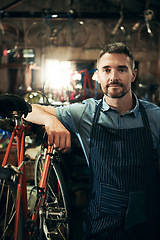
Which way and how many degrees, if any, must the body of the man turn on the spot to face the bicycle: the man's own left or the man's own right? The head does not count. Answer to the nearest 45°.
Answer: approximately 90° to the man's own right

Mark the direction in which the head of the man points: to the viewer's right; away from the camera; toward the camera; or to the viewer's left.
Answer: toward the camera

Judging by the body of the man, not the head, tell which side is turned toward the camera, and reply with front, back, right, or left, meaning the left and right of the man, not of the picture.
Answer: front

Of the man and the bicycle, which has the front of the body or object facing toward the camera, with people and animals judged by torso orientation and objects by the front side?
the man

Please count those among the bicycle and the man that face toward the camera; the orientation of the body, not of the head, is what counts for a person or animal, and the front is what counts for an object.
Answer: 1

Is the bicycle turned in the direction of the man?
no
